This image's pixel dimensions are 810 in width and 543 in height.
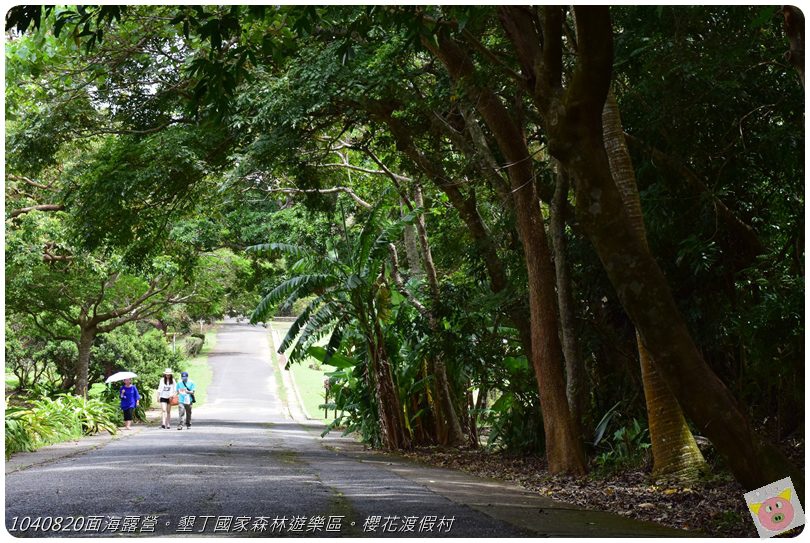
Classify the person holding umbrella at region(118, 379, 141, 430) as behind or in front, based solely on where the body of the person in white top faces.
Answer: behind

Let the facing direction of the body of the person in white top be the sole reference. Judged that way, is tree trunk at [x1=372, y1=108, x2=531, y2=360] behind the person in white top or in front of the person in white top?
in front

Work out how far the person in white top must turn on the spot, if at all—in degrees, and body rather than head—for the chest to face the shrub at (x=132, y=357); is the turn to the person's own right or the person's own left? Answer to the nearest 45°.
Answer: approximately 180°

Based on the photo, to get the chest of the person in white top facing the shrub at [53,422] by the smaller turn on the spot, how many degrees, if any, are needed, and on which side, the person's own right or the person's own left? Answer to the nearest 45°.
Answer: approximately 45° to the person's own right

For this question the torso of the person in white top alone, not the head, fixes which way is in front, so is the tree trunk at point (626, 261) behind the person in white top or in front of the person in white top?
in front

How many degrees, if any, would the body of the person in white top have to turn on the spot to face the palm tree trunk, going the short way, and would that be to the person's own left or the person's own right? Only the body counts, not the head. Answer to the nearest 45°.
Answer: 0° — they already face it

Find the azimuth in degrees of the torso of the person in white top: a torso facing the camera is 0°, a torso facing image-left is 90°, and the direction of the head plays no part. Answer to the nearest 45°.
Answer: approximately 0°

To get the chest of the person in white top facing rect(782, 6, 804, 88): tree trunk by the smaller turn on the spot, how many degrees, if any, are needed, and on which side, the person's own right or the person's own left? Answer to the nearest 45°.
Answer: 0° — they already face it

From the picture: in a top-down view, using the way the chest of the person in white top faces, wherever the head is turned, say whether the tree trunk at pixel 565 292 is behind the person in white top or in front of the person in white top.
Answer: in front
